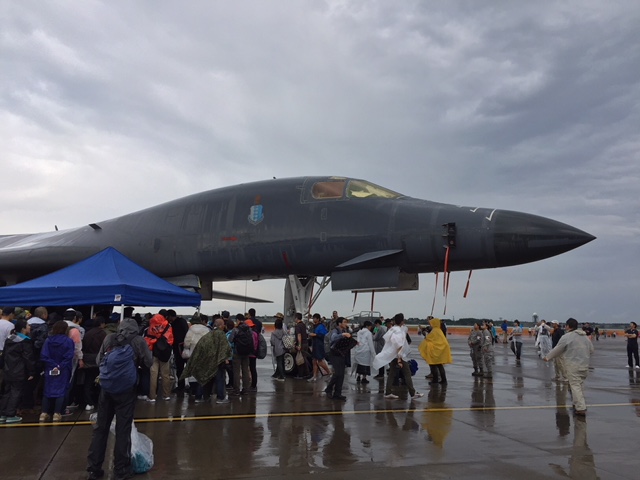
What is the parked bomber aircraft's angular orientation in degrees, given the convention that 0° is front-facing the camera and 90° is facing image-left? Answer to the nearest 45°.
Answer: approximately 270°

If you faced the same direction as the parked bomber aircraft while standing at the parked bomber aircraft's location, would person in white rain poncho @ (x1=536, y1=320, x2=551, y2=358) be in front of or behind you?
in front

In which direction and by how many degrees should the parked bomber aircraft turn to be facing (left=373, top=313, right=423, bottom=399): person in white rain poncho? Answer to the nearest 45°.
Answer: approximately 45° to its right
